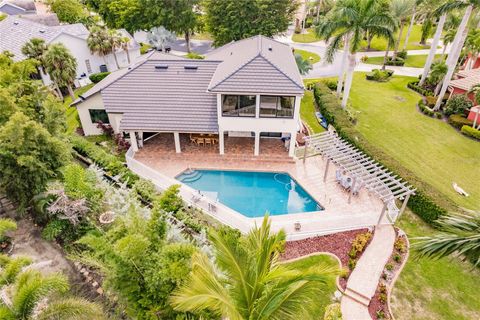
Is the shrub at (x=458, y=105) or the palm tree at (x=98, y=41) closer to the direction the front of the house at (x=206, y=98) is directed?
the palm tree

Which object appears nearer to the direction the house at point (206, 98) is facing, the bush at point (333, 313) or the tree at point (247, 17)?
the tree

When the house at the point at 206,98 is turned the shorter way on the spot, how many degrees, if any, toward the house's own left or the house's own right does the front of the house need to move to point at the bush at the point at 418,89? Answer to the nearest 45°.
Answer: approximately 90° to the house's own right

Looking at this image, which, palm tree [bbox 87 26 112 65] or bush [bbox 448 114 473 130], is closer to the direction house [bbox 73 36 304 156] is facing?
the palm tree

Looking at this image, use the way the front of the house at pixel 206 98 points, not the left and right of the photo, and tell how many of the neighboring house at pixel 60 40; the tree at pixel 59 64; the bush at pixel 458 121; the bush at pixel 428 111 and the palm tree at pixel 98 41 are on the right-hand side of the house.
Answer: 2

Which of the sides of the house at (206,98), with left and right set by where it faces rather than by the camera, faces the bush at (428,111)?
right

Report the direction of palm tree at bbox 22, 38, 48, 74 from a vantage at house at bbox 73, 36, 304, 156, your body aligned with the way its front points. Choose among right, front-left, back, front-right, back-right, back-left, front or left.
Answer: front-left

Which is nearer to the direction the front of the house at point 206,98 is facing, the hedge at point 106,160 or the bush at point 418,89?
the bush

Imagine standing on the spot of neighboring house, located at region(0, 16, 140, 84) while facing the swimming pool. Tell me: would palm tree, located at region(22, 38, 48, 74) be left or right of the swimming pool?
right

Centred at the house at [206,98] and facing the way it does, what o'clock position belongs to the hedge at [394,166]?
The hedge is roughly at 4 o'clock from the house.

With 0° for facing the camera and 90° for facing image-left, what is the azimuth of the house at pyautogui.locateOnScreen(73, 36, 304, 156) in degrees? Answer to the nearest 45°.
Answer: approximately 180°
